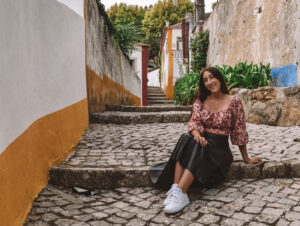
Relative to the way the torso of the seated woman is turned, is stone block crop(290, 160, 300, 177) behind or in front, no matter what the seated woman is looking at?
behind

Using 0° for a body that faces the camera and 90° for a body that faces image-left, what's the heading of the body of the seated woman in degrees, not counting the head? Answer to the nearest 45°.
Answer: approximately 45°

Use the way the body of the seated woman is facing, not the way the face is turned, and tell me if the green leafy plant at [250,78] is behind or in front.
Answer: behind

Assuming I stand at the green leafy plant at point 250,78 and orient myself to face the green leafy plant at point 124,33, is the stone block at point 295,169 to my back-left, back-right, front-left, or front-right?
back-left

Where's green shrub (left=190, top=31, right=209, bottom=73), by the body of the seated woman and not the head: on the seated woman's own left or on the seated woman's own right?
on the seated woman's own right
